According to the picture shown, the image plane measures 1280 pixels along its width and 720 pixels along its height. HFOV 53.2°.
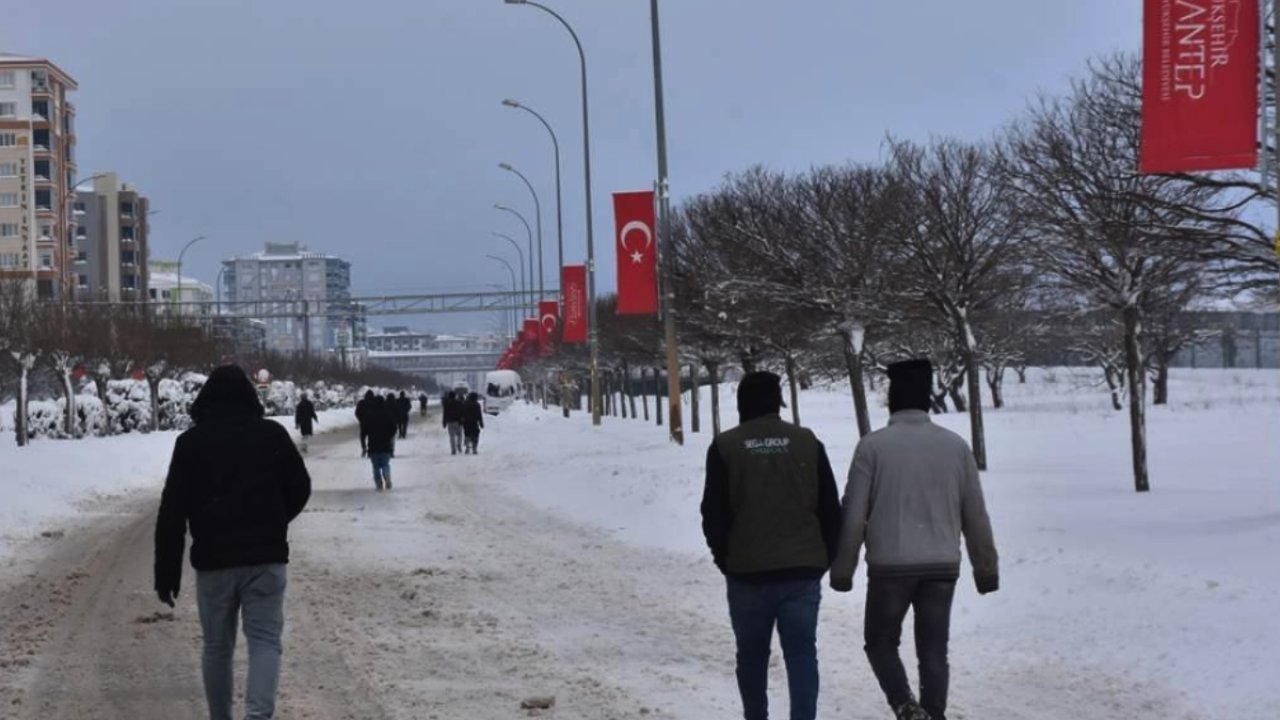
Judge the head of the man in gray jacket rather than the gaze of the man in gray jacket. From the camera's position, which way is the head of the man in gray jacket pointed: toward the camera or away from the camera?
away from the camera

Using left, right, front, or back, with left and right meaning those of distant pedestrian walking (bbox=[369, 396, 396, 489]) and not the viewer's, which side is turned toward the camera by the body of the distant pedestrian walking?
back

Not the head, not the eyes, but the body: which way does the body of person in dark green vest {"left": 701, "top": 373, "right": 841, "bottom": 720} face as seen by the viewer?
away from the camera

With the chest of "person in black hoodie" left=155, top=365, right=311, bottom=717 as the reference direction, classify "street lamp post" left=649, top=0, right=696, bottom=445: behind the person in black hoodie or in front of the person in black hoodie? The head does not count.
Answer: in front

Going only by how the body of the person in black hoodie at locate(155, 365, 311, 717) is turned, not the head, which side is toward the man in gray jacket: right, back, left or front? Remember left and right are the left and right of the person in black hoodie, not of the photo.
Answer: right

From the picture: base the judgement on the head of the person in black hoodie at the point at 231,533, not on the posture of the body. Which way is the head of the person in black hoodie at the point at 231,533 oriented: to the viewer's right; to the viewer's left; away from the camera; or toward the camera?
away from the camera

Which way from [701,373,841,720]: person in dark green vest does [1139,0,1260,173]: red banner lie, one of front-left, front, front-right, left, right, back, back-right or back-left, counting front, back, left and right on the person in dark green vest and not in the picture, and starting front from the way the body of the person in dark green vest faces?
front-right

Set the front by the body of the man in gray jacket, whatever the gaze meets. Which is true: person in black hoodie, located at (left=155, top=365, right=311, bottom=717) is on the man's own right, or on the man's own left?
on the man's own left

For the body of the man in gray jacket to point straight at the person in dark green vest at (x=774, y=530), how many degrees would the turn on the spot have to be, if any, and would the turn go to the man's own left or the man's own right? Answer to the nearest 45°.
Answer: approximately 90° to the man's own left

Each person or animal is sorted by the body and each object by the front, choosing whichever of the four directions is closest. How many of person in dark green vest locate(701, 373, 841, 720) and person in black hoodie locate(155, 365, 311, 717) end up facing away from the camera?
2

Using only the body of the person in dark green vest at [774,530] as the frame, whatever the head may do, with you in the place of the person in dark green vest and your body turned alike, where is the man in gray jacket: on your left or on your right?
on your right

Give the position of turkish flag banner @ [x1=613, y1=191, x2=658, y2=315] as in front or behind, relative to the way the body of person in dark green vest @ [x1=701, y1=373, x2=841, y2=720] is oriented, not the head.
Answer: in front

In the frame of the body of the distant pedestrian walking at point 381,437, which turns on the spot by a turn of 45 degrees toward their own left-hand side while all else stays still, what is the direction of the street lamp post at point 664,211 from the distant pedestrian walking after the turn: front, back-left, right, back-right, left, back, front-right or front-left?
back-right

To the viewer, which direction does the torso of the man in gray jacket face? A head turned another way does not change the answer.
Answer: away from the camera

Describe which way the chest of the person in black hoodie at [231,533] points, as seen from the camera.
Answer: away from the camera
